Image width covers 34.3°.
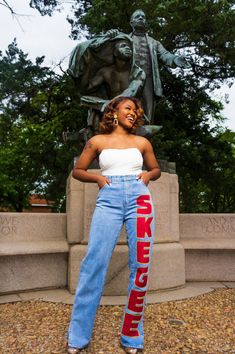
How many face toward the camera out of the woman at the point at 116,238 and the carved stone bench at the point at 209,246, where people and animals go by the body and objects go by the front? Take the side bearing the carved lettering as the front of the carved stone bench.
2

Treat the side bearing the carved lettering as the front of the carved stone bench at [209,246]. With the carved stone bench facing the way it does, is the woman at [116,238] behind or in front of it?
in front

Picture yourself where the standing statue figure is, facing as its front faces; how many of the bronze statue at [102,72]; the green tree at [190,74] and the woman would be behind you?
1

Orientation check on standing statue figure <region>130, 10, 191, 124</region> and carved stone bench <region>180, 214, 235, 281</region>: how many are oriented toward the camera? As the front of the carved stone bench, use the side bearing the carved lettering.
2

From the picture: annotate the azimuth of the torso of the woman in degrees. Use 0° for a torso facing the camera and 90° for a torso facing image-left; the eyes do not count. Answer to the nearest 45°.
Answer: approximately 0°

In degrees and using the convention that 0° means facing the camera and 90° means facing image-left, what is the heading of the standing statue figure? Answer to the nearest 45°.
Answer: approximately 0°

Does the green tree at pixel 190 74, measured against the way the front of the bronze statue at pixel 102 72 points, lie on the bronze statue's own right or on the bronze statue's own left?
on the bronze statue's own left

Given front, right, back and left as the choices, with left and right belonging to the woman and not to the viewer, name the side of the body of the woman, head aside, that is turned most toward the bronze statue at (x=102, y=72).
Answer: back

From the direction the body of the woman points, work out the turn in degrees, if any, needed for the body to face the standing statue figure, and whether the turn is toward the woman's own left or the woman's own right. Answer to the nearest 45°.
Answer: approximately 180°

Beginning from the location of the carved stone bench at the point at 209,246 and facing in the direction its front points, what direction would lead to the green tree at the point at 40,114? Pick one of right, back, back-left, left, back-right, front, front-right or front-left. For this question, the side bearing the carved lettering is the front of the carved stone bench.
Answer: back-right

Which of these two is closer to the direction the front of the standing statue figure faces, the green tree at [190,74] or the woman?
the woman

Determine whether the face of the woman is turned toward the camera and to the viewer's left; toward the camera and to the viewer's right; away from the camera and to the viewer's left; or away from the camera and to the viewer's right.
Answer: toward the camera and to the viewer's right

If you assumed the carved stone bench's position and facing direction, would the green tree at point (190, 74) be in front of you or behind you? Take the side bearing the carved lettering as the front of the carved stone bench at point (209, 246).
behind
